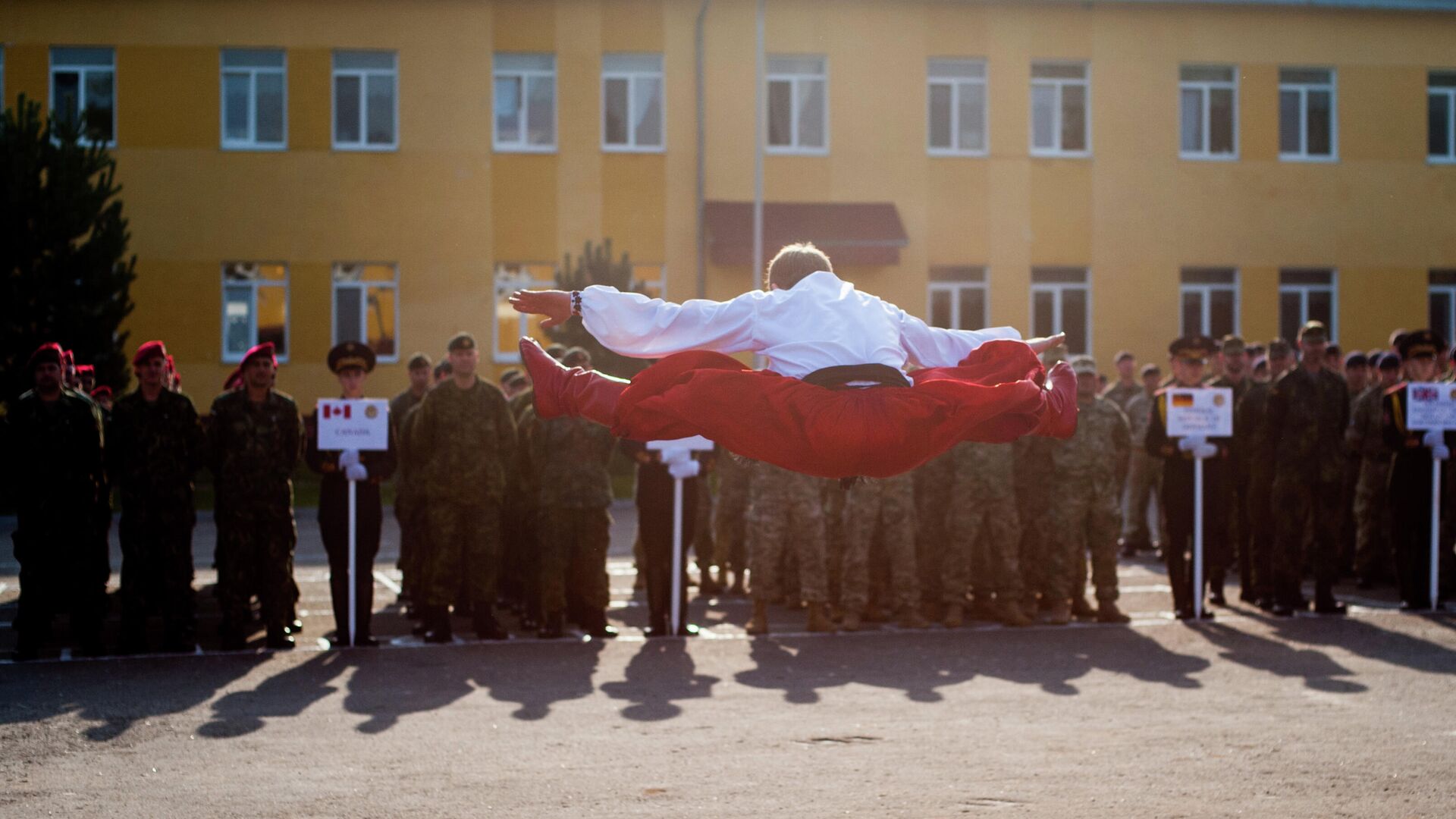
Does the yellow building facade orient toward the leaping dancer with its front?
yes

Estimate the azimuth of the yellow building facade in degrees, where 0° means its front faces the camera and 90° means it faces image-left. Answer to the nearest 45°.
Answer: approximately 0°

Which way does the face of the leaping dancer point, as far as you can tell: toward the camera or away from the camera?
away from the camera

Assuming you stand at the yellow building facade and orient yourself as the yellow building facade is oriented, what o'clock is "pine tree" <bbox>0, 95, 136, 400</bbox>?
The pine tree is roughly at 2 o'clock from the yellow building facade.

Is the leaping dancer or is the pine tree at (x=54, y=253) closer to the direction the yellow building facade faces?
the leaping dancer
